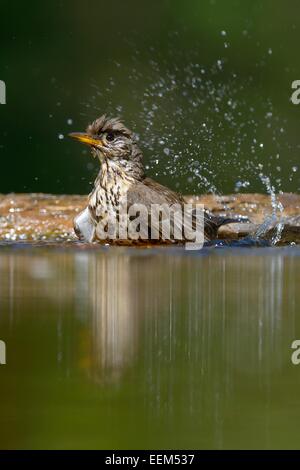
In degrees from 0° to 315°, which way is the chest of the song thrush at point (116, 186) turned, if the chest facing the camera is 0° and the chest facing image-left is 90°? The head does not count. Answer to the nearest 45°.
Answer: approximately 90°
